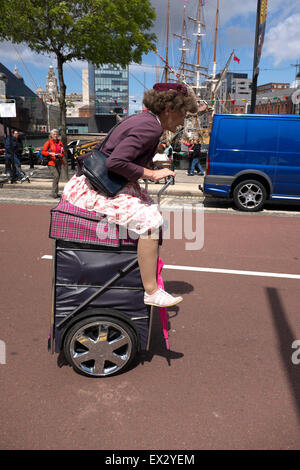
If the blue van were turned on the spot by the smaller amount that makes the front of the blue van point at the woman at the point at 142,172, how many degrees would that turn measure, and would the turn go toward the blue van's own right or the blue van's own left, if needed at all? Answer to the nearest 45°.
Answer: approximately 90° to the blue van's own right

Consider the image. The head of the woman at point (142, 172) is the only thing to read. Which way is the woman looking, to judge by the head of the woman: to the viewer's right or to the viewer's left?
to the viewer's right

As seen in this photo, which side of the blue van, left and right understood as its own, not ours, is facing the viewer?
right

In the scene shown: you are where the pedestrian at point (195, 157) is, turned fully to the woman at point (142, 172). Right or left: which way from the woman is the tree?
right

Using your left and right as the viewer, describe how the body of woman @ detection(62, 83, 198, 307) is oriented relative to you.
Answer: facing to the right of the viewer

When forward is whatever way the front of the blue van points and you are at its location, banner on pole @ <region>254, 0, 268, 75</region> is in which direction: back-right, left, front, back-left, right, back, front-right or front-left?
left

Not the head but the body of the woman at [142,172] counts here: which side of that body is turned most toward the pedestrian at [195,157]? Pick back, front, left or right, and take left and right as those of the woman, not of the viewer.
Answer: left

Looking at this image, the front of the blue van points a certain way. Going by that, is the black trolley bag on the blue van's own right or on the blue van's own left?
on the blue van's own right

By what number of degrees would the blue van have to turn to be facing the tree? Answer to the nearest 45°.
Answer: approximately 135° to its left

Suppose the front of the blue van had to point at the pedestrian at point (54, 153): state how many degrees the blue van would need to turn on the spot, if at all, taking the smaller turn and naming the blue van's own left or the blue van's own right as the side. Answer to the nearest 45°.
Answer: approximately 180°
